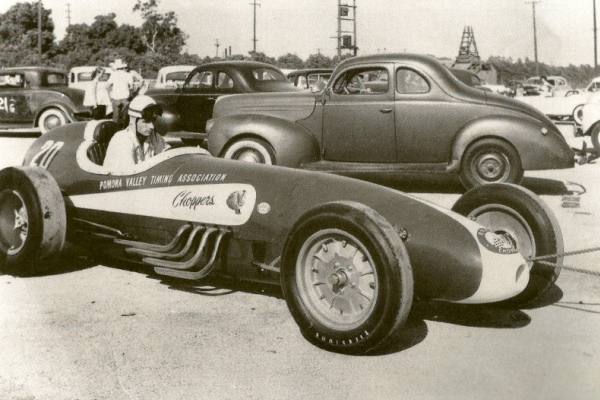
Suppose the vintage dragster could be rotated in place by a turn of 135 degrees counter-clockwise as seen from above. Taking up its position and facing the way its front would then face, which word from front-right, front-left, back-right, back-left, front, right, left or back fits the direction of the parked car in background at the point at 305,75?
front

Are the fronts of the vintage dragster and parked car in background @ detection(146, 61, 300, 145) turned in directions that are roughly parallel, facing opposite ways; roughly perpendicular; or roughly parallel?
roughly parallel, facing opposite ways

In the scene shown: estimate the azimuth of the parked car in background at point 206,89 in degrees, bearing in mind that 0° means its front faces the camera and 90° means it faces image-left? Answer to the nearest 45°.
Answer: approximately 135°

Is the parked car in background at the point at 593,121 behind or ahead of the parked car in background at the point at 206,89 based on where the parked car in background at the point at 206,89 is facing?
behind

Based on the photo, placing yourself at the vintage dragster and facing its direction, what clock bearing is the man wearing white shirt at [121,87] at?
The man wearing white shirt is roughly at 7 o'clock from the vintage dragster.

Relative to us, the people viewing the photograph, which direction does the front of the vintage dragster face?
facing the viewer and to the right of the viewer

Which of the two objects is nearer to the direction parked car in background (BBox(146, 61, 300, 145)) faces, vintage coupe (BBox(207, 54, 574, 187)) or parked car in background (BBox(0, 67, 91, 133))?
the parked car in background

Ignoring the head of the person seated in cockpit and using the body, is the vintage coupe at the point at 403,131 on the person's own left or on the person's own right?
on the person's own left
